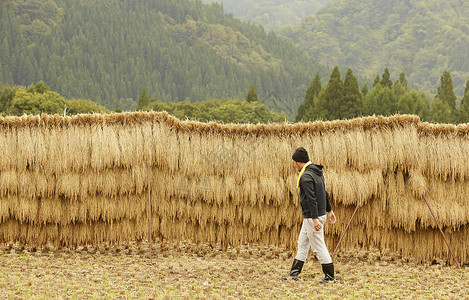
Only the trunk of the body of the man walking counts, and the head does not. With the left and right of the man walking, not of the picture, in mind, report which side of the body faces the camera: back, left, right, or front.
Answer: left
